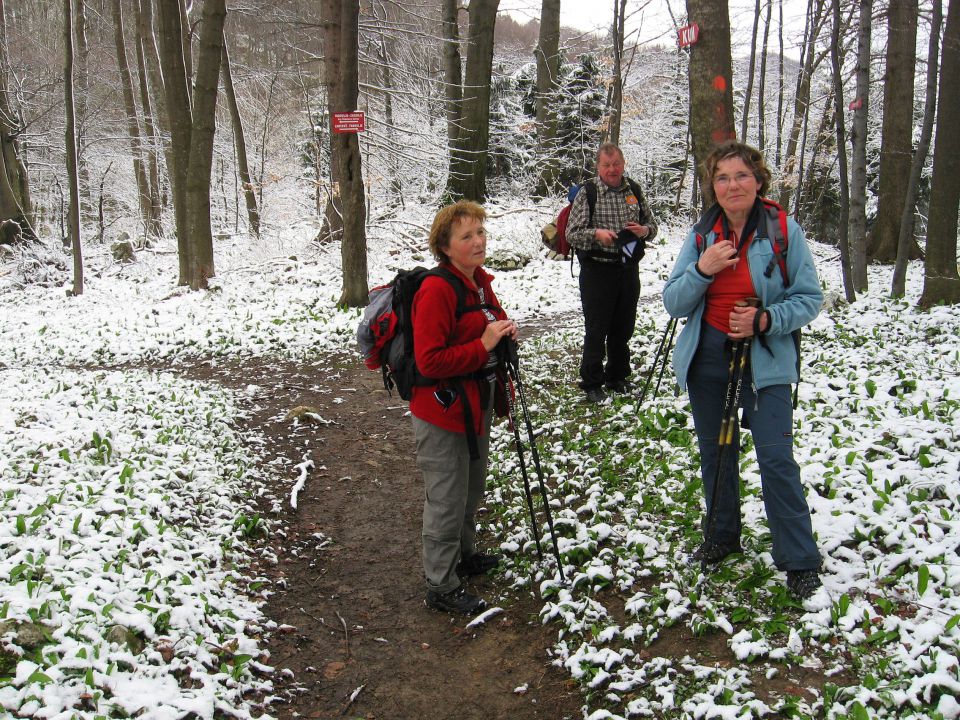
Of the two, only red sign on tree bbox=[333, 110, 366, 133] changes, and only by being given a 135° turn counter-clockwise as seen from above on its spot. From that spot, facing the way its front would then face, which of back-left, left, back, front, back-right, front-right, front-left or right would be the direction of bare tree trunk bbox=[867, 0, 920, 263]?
front-right

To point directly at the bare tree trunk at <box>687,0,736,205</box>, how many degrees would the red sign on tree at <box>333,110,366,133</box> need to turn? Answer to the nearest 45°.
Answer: approximately 45° to its left

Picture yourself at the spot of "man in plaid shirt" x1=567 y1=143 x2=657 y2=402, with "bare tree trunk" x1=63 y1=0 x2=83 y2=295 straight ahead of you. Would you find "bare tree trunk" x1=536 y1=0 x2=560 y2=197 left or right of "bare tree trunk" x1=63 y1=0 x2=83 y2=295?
right

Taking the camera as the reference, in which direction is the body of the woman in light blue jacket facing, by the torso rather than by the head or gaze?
toward the camera

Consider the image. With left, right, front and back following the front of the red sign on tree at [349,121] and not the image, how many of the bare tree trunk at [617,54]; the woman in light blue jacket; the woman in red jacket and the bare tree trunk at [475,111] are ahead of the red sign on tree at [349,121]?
2

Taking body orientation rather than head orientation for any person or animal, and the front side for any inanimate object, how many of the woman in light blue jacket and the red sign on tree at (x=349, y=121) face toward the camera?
2

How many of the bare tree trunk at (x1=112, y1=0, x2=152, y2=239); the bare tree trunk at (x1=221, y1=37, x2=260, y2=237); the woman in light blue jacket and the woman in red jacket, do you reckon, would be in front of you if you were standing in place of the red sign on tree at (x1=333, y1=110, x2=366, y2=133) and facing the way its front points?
2

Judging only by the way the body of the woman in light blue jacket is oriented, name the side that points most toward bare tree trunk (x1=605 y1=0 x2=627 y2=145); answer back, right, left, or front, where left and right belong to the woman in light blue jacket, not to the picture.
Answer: back

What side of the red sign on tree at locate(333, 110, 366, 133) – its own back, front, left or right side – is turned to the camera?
front

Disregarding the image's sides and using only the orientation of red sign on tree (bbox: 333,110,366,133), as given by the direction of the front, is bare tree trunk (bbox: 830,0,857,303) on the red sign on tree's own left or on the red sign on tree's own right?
on the red sign on tree's own left

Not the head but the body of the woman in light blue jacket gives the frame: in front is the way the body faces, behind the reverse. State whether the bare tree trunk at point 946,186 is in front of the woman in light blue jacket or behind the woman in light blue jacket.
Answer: behind

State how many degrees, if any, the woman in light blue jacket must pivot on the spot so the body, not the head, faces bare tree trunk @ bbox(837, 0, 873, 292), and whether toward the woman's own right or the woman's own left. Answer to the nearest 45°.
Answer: approximately 180°
